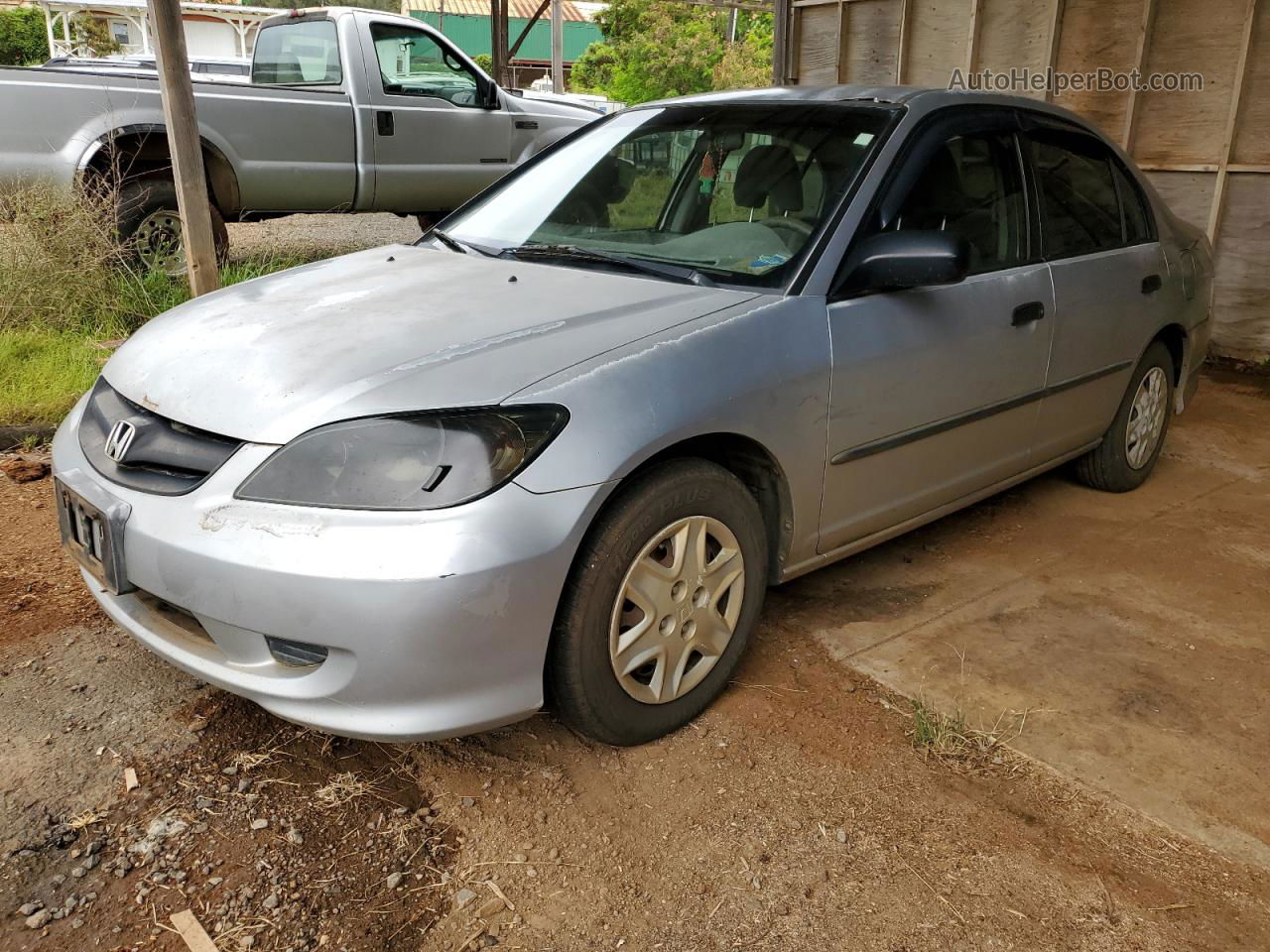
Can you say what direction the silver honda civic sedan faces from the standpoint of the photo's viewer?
facing the viewer and to the left of the viewer

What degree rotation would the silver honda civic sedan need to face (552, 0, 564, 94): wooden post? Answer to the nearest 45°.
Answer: approximately 135° to its right

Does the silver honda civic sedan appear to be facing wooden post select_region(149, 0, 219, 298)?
no

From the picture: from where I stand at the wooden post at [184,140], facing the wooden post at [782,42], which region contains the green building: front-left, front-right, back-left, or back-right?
front-left

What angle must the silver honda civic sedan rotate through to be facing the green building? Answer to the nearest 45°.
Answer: approximately 135° to its right

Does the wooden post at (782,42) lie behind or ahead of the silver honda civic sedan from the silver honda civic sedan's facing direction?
behind

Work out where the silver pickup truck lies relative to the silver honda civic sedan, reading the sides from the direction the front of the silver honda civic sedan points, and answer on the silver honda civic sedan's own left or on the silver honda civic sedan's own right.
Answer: on the silver honda civic sedan's own right

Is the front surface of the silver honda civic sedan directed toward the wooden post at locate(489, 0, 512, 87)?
no
